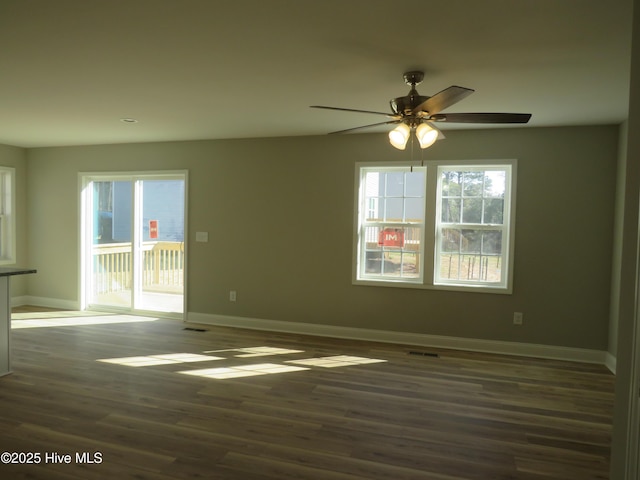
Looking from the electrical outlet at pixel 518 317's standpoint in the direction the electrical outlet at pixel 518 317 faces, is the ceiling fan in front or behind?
in front

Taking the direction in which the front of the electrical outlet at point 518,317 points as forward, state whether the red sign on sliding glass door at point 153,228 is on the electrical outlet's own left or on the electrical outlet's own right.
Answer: on the electrical outlet's own right

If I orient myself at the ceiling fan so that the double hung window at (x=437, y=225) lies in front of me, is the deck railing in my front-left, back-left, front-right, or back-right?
front-left

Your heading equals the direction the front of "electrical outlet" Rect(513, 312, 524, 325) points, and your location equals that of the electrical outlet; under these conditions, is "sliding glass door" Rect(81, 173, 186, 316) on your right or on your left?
on your right

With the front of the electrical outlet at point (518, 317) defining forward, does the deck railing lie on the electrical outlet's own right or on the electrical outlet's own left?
on the electrical outlet's own right

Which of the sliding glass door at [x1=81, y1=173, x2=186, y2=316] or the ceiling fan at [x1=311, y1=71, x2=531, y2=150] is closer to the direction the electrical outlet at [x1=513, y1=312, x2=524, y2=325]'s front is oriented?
the ceiling fan

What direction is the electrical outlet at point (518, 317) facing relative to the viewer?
toward the camera
